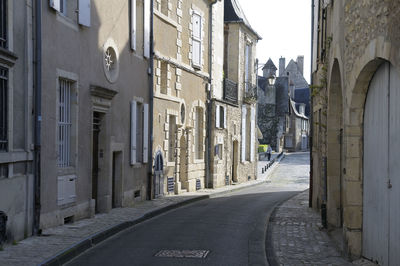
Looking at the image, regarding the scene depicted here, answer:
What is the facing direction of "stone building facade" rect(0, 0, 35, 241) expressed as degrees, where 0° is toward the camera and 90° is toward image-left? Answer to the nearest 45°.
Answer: approximately 315°

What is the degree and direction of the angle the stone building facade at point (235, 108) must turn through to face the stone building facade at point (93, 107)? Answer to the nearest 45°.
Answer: approximately 45° to its right

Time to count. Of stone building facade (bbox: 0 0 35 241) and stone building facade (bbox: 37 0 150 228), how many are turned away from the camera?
0

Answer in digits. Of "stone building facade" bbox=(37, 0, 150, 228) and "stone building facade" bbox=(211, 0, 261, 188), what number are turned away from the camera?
0

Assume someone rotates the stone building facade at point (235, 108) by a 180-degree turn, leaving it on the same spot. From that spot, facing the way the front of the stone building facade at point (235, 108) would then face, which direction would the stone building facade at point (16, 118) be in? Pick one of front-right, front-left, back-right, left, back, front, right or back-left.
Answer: back-left

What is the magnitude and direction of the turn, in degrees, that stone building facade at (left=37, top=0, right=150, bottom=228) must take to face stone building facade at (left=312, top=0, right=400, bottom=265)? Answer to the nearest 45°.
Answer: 0° — it already faces it

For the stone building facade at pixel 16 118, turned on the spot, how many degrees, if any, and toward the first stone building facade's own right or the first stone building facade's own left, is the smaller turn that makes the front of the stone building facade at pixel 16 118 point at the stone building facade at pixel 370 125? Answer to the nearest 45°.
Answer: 0° — it already faces it

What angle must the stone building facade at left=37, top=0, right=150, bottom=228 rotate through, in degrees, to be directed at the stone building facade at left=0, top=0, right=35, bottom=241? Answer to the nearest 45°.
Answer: approximately 45° to its right

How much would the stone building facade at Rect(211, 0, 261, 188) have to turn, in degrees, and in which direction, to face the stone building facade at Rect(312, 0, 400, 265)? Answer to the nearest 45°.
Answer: approximately 45° to its right
